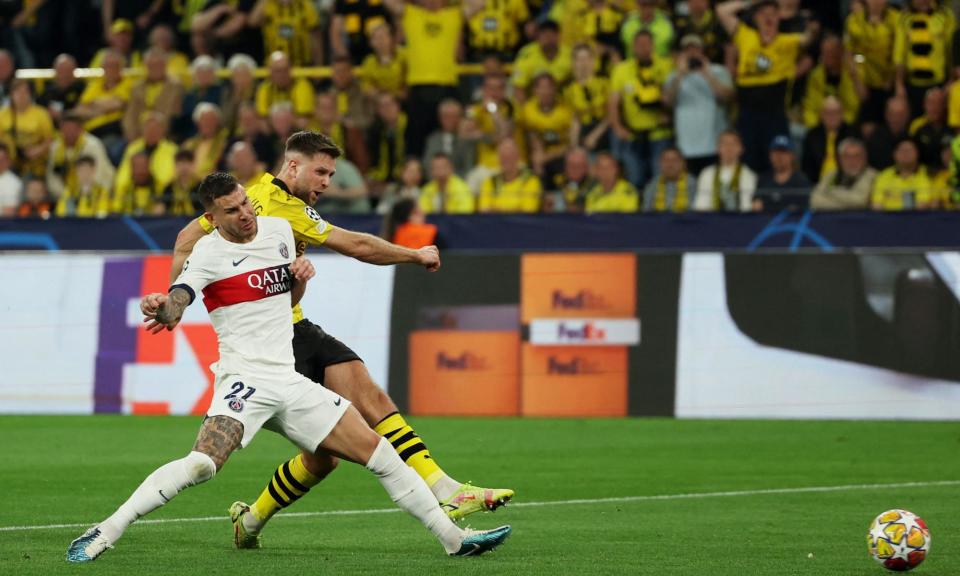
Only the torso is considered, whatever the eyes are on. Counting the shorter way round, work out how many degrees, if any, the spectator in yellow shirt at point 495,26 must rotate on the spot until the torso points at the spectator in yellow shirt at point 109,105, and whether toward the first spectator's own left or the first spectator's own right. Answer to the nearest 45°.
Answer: approximately 90° to the first spectator's own right

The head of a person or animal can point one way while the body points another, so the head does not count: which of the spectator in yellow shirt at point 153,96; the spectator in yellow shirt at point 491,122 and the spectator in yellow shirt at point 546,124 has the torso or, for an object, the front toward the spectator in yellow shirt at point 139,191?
the spectator in yellow shirt at point 153,96

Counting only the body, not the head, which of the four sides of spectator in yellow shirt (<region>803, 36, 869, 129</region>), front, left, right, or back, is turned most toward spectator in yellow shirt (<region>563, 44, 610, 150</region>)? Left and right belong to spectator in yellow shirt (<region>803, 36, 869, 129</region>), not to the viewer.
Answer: right

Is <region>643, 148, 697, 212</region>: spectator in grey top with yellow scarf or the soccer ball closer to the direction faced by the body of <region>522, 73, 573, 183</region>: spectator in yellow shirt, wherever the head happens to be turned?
the soccer ball

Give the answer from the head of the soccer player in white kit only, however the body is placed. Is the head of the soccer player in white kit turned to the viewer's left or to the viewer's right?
to the viewer's right
